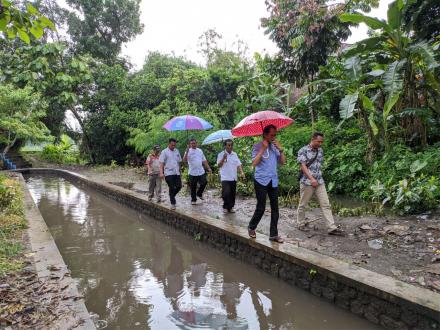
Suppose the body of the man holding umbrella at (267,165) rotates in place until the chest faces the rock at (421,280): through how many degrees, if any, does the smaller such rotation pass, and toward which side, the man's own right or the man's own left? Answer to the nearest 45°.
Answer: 0° — they already face it

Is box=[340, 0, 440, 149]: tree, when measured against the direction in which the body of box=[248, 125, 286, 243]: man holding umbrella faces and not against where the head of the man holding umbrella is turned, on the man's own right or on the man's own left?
on the man's own left

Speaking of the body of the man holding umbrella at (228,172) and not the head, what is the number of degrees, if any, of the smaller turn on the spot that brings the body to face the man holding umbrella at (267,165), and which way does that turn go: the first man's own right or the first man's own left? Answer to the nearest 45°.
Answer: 0° — they already face them

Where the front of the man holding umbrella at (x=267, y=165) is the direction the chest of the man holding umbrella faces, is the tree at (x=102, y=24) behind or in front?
behind

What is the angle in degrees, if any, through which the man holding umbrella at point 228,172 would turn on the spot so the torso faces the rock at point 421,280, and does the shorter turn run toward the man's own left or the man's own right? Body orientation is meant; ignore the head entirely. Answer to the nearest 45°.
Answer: approximately 45° to the man's own left

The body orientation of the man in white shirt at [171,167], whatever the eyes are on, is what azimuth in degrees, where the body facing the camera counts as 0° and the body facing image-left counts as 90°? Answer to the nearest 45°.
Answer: approximately 315°

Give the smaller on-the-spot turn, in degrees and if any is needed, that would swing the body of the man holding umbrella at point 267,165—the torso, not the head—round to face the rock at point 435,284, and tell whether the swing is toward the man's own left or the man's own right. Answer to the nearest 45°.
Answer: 0° — they already face it

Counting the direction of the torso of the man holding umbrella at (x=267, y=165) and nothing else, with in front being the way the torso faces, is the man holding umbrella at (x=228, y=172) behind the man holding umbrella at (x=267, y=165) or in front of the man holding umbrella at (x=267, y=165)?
behind

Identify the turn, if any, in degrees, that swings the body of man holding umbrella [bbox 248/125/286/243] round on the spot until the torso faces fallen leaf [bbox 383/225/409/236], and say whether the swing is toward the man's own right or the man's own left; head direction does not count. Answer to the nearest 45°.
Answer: approximately 45° to the man's own left
